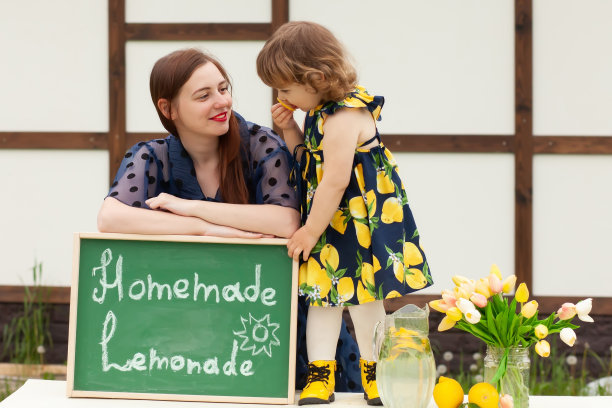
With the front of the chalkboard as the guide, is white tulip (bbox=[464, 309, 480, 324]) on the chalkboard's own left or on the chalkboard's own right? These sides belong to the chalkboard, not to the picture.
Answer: on the chalkboard's own left

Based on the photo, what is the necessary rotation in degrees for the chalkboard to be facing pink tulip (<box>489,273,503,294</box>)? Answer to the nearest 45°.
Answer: approximately 45° to its left

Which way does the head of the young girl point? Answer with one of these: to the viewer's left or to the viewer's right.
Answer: to the viewer's left

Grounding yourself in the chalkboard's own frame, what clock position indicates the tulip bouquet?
The tulip bouquet is roughly at 10 o'clock from the chalkboard.

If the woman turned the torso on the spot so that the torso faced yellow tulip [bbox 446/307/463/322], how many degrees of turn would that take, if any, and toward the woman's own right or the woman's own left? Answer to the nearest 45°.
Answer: approximately 45° to the woman's own left

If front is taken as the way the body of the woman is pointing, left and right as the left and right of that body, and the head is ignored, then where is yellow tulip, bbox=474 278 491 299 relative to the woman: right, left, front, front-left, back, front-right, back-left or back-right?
front-left

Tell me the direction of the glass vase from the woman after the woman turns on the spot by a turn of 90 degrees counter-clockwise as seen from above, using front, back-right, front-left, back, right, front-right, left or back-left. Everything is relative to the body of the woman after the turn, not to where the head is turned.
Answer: front-right

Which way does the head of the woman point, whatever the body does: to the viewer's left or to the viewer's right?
to the viewer's right

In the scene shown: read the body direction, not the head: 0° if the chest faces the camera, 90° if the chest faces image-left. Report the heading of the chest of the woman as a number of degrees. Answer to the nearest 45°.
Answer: approximately 0°

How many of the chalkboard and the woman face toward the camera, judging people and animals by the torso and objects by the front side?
2

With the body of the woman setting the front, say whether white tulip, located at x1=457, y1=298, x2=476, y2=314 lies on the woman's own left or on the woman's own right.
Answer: on the woman's own left
